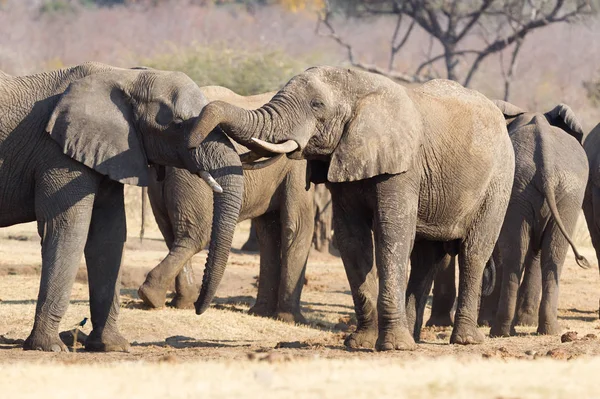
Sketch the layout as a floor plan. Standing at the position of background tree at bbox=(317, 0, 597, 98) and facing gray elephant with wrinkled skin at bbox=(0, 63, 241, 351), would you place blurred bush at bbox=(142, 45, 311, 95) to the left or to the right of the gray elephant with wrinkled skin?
right

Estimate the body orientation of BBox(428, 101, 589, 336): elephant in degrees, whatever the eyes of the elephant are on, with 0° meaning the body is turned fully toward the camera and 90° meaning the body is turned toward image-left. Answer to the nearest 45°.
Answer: approximately 180°

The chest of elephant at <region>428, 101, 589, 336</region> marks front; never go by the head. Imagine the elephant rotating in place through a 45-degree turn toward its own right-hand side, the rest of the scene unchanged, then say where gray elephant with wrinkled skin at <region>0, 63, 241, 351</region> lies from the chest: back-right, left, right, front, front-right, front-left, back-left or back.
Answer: back

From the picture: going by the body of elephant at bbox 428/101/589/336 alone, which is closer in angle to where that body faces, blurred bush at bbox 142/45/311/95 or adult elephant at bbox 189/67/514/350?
the blurred bush

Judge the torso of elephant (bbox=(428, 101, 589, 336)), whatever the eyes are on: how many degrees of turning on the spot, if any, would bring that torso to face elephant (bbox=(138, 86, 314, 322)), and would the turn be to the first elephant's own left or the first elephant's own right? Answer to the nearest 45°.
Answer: approximately 90° to the first elephant's own left

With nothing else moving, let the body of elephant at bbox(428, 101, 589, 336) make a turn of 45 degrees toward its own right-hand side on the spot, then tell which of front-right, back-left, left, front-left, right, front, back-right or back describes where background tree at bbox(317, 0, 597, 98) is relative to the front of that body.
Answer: front-left

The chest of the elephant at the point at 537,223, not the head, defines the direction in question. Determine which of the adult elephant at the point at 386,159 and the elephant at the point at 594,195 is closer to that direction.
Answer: the elephant
